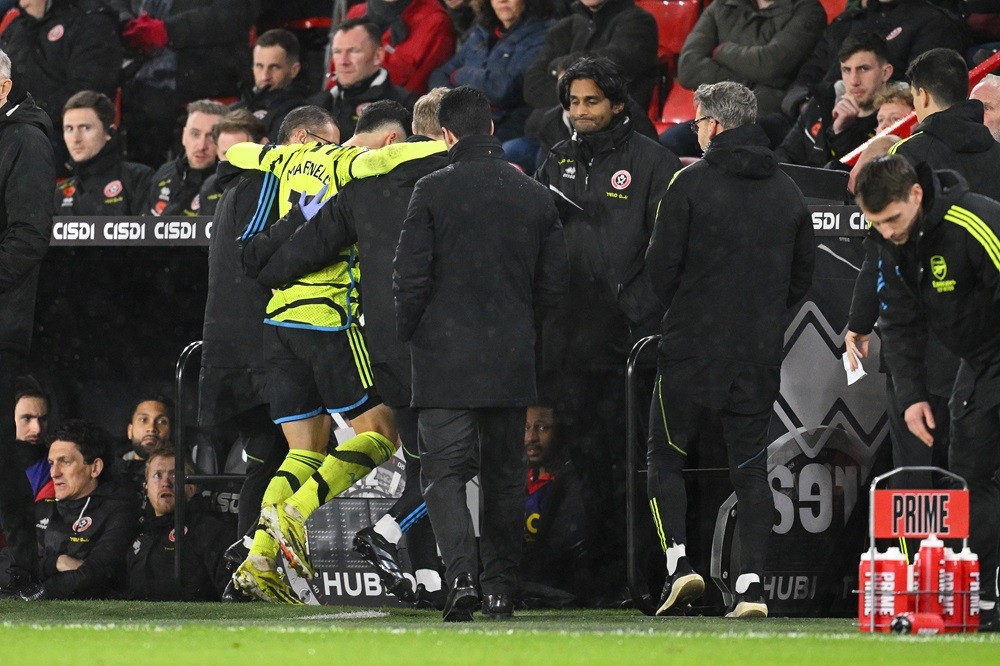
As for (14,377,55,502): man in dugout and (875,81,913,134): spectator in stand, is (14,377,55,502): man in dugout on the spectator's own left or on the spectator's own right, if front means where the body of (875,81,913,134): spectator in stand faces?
on the spectator's own right

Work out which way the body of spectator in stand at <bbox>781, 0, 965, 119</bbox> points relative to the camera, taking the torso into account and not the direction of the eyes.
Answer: toward the camera

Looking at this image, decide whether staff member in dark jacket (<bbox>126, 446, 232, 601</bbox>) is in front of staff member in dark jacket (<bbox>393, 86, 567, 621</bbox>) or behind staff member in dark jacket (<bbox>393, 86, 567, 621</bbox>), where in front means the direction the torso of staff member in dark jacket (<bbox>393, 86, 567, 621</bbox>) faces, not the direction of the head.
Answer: in front

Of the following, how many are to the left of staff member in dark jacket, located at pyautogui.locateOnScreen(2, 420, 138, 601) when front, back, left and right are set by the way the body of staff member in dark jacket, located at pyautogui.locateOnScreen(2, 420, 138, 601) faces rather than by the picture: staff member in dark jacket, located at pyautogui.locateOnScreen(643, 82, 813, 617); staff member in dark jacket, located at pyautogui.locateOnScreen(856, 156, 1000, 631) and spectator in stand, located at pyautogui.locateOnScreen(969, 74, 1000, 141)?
3

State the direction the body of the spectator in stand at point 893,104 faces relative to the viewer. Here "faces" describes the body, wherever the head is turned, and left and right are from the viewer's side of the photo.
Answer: facing the viewer and to the left of the viewer

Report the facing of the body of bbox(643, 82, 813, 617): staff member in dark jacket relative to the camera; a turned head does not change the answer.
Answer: away from the camera

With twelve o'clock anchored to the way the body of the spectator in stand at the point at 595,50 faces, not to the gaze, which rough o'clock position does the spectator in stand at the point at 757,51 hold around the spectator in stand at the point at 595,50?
the spectator in stand at the point at 757,51 is roughly at 9 o'clock from the spectator in stand at the point at 595,50.

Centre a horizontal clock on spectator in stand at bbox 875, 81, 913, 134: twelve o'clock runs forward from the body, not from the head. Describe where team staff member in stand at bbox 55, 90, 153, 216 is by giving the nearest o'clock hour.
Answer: team staff member in stand at bbox 55, 90, 153, 216 is roughly at 2 o'clock from spectator in stand at bbox 875, 81, 913, 134.

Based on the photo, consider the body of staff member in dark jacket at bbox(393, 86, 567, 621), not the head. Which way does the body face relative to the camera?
away from the camera

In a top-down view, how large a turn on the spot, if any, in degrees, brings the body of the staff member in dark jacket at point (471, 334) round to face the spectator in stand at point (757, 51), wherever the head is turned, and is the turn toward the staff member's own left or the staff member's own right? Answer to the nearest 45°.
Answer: approximately 45° to the staff member's own right

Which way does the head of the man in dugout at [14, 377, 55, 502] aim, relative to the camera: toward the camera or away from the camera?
toward the camera

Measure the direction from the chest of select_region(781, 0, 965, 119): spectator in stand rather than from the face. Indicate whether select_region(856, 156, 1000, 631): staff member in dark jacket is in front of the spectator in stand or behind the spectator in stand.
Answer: in front

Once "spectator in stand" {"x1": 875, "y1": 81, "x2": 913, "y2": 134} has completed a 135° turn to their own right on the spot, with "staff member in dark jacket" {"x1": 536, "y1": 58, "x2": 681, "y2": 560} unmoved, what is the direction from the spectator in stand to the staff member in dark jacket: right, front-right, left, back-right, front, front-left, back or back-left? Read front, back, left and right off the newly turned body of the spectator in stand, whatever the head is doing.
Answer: back-left

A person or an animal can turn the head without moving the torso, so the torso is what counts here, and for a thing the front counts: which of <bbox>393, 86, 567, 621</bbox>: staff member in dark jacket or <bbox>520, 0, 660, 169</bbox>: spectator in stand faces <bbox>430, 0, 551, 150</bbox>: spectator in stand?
the staff member in dark jacket

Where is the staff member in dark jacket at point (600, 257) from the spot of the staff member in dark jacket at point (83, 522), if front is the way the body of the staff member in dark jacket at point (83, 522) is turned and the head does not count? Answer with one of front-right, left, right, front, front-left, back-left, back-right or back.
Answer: left
